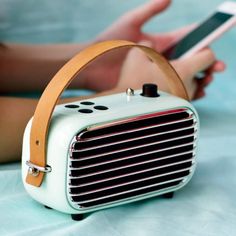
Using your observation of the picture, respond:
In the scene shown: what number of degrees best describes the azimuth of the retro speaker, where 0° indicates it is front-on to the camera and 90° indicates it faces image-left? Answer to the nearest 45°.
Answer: approximately 315°
